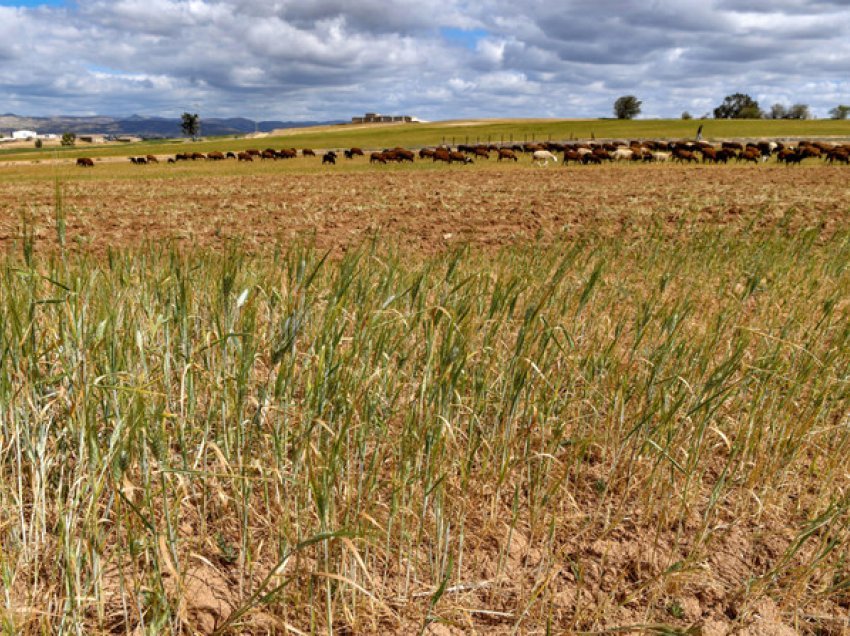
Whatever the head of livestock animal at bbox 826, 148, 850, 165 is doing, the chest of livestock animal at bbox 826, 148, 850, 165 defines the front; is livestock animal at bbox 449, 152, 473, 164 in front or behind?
in front

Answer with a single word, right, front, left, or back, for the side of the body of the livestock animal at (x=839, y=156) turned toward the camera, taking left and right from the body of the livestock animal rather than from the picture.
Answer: left

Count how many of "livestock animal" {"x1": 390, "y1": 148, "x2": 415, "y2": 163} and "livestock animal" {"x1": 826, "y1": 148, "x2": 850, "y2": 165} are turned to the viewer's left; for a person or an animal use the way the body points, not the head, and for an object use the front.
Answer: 2

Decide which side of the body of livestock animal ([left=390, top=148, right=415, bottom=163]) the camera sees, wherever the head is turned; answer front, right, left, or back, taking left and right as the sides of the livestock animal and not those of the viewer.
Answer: left

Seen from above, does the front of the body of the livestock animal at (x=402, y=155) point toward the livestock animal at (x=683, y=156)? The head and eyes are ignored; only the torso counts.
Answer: no

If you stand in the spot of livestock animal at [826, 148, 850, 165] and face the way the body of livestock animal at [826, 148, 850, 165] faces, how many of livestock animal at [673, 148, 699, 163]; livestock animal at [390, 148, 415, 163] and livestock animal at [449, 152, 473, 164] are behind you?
0
